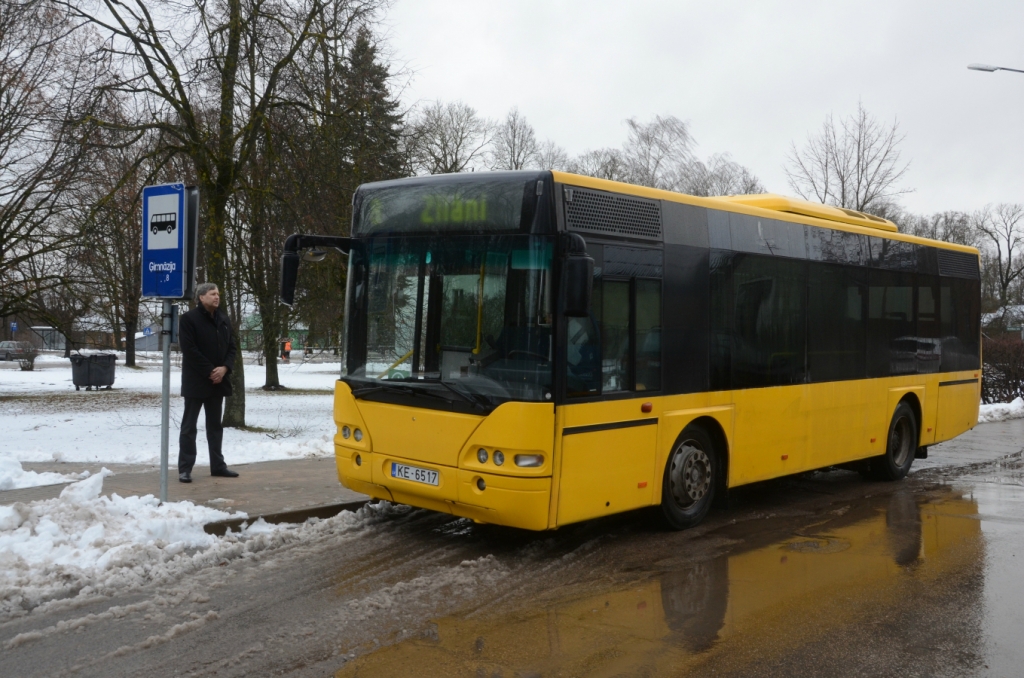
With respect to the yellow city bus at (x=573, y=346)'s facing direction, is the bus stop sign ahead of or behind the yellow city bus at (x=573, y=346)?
ahead

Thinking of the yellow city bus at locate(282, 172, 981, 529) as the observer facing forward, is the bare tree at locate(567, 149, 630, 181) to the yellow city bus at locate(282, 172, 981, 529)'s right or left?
on its right

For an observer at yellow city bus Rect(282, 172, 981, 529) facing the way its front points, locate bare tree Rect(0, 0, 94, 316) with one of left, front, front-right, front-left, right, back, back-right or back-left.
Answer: right

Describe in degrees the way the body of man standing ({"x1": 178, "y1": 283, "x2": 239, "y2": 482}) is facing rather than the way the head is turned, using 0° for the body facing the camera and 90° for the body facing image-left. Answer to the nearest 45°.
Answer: approximately 315°

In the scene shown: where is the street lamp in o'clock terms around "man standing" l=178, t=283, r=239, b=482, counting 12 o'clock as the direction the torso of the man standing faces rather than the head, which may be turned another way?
The street lamp is roughly at 10 o'clock from the man standing.

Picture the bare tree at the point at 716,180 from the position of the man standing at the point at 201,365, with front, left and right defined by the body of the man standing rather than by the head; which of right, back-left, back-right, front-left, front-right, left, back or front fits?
left

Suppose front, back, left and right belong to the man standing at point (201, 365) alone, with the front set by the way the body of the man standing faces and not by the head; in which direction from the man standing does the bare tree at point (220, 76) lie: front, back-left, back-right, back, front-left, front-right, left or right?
back-left

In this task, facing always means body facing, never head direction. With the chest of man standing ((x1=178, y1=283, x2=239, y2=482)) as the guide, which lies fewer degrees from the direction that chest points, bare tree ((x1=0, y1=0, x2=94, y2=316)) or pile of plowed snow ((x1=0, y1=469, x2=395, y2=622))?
the pile of plowed snow

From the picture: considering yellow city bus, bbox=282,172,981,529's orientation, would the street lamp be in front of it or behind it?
behind

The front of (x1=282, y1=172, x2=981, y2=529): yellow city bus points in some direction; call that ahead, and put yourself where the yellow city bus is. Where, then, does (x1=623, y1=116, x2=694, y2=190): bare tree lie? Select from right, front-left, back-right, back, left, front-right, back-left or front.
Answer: back-right

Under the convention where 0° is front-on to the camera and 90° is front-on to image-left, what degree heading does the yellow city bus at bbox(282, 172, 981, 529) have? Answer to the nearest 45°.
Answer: approximately 45°

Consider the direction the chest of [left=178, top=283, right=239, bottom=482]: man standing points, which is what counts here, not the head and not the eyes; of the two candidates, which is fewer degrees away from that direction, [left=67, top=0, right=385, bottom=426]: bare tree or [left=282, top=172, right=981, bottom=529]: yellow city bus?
the yellow city bus
